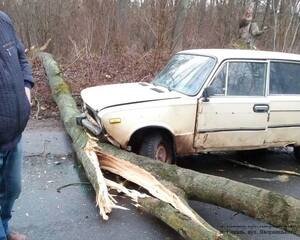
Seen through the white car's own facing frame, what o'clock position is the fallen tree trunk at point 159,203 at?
The fallen tree trunk is roughly at 11 o'clock from the white car.

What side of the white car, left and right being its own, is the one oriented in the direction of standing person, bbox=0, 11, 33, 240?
front

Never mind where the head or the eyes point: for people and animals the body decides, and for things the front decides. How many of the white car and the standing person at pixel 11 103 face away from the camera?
0

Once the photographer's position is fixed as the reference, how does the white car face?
facing the viewer and to the left of the viewer

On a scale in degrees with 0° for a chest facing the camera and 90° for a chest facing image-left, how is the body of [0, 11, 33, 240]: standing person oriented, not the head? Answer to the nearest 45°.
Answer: approximately 315°

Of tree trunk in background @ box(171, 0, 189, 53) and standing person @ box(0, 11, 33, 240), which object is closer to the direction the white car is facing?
the standing person

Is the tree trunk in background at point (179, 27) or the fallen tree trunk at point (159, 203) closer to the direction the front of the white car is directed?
the fallen tree trunk
